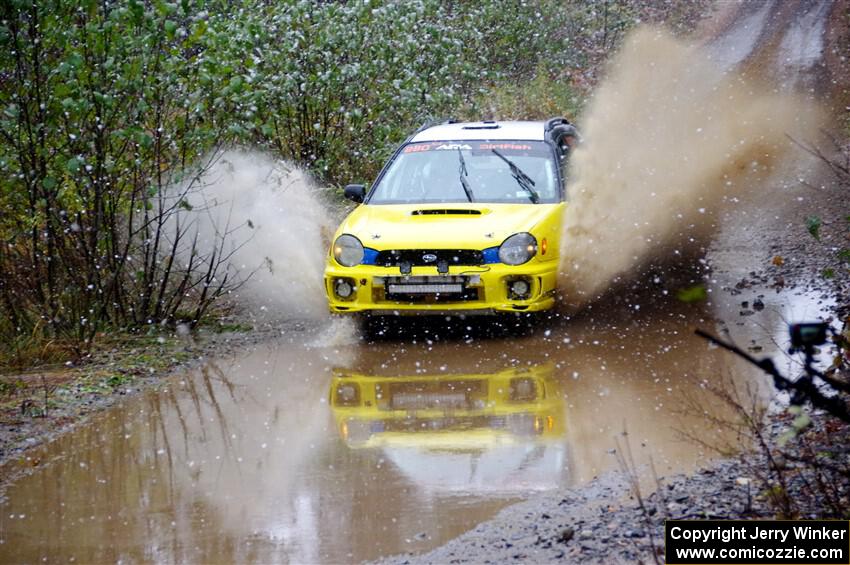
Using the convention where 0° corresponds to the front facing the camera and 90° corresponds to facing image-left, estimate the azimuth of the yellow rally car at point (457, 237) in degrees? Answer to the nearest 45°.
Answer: approximately 0°

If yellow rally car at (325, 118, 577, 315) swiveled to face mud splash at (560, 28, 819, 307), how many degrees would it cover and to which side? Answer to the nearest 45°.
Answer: approximately 135° to its left

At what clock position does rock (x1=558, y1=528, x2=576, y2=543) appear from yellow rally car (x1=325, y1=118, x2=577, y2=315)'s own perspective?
The rock is roughly at 12 o'clock from the yellow rally car.

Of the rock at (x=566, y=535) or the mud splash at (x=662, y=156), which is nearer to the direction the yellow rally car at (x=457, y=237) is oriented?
the rock
